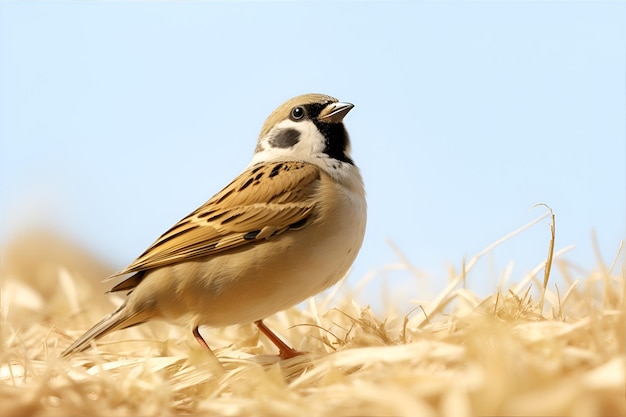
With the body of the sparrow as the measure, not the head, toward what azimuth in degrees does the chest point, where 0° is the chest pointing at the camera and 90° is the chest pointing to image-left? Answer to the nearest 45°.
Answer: approximately 270°
